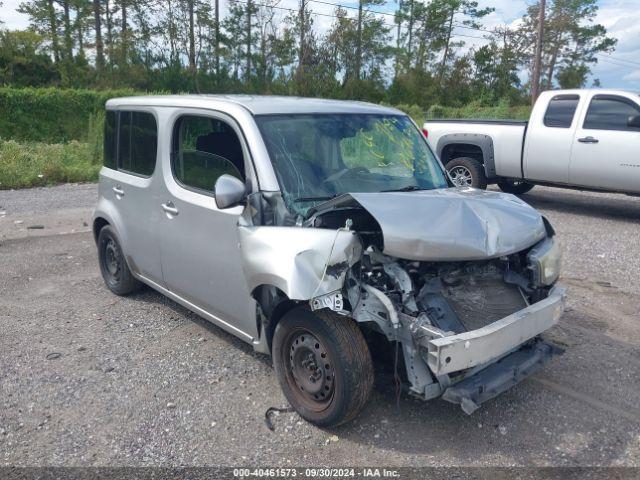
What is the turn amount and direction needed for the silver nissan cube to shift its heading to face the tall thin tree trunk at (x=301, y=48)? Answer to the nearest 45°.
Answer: approximately 135° to its left

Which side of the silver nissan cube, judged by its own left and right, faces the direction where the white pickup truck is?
left

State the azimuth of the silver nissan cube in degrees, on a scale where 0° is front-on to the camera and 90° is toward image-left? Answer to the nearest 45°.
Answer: approximately 315°

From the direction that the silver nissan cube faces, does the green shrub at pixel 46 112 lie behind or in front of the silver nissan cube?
behind
